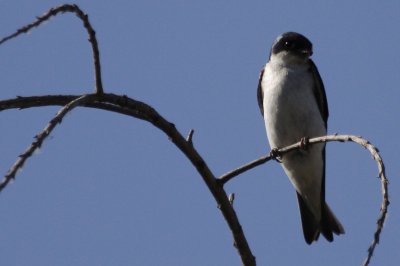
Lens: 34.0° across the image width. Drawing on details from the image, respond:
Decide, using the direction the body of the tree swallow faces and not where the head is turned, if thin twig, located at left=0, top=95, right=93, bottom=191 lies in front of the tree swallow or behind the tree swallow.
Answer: in front

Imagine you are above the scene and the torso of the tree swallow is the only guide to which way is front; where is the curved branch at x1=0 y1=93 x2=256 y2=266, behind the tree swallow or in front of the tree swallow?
in front

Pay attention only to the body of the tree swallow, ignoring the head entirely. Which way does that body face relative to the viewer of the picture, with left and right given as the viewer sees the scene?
facing the viewer
